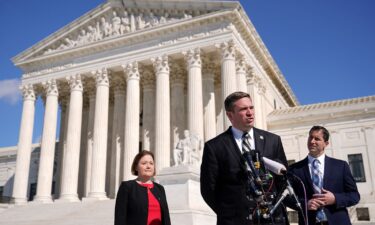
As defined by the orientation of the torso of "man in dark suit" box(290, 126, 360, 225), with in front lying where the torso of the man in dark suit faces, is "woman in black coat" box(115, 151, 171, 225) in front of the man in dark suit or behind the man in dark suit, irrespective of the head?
in front

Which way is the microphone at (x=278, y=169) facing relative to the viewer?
to the viewer's left

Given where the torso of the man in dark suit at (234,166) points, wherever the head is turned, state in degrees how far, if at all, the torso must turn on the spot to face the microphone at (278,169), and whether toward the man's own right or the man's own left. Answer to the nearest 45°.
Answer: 0° — they already face it

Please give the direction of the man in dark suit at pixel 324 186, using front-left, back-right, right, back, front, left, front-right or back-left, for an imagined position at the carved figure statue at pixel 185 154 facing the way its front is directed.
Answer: front-left

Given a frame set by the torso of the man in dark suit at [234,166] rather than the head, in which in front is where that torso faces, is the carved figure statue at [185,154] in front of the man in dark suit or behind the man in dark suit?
behind

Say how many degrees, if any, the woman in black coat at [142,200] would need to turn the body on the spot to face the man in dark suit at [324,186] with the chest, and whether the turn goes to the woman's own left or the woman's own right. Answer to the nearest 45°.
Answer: approximately 45° to the woman's own left
